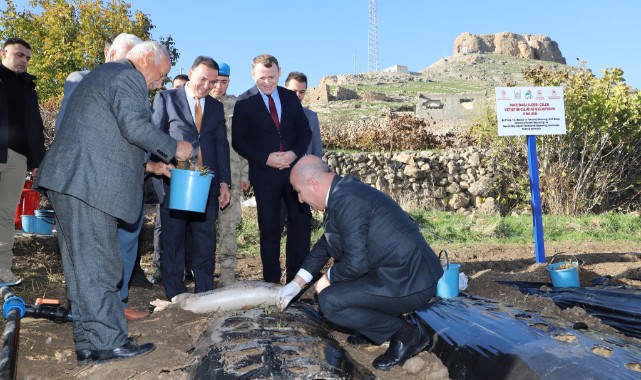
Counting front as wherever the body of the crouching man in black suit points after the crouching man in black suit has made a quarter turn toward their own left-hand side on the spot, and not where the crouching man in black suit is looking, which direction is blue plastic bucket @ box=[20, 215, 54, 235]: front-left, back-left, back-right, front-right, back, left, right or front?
back-right

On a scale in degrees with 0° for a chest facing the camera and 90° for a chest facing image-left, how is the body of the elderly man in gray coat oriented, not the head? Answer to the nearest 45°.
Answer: approximately 270°

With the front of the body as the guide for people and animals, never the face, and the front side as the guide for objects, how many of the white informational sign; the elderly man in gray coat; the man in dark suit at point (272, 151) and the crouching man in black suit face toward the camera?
2

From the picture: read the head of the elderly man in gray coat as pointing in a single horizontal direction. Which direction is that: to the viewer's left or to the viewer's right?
to the viewer's right

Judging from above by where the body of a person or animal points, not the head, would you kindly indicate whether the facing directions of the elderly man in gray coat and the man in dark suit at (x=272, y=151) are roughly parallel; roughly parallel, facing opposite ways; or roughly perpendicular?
roughly perpendicular

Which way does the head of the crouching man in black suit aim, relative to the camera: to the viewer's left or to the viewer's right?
to the viewer's left

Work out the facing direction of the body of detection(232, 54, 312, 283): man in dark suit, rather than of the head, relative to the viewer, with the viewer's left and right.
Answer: facing the viewer

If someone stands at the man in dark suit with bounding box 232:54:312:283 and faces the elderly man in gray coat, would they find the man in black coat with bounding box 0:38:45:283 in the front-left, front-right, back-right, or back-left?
front-right

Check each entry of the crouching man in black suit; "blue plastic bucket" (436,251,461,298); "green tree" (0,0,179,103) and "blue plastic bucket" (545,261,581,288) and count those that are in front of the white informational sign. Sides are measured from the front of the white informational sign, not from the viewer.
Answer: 3

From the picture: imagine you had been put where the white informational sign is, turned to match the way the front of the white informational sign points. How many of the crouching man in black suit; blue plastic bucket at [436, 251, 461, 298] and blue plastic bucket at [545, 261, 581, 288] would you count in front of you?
3

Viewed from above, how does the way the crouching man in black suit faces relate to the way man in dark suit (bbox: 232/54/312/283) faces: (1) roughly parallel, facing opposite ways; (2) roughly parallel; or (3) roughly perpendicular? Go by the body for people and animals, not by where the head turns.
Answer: roughly perpendicular

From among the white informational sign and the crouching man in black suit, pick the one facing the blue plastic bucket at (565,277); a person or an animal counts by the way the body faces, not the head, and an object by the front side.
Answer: the white informational sign

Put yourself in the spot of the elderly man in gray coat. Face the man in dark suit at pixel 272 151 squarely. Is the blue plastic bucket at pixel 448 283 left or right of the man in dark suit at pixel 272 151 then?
right

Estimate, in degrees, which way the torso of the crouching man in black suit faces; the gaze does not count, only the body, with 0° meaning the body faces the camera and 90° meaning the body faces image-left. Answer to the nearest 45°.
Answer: approximately 90°

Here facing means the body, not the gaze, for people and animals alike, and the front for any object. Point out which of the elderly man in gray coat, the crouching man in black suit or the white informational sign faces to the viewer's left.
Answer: the crouching man in black suit

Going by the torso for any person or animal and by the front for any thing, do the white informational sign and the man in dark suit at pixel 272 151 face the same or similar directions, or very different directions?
same or similar directions

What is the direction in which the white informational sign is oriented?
toward the camera

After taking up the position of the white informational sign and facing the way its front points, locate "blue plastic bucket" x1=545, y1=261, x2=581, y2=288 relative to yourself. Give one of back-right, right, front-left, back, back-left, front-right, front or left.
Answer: front

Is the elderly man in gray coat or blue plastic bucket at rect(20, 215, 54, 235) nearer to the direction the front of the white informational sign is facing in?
the elderly man in gray coat
